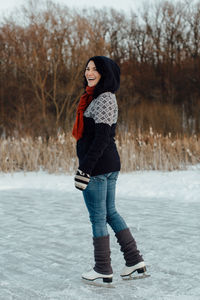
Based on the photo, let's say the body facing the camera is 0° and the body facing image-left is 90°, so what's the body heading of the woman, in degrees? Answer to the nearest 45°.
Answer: approximately 90°
